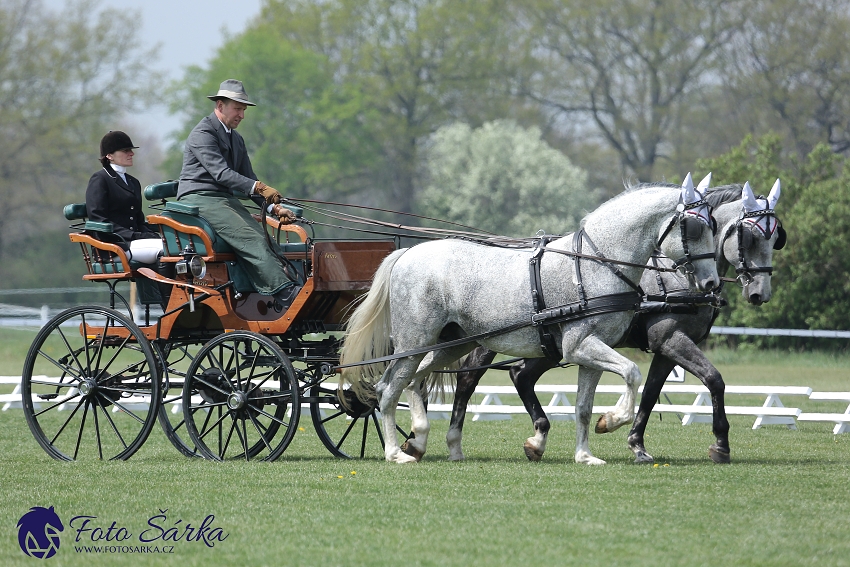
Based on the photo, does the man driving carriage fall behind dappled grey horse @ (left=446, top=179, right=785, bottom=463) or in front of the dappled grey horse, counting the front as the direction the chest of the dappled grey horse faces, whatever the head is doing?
behind

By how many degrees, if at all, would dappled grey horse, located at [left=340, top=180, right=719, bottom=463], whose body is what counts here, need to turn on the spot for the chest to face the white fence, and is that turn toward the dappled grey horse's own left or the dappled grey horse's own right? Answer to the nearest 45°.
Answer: approximately 45° to the dappled grey horse's own left

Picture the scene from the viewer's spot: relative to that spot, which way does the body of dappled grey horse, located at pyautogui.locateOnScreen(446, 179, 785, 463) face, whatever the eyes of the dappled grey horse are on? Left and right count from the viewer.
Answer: facing to the right of the viewer

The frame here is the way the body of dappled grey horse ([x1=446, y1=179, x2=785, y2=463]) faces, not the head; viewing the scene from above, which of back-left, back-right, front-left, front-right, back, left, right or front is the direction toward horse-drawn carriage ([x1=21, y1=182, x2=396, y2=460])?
back

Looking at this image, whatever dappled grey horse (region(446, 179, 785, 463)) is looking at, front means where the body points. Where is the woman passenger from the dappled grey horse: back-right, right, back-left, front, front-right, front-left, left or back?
back

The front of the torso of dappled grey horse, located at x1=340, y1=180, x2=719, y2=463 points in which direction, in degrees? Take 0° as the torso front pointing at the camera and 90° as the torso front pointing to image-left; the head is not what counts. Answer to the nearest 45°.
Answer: approximately 270°

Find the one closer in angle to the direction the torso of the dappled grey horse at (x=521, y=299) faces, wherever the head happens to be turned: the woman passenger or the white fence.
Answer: the white fence

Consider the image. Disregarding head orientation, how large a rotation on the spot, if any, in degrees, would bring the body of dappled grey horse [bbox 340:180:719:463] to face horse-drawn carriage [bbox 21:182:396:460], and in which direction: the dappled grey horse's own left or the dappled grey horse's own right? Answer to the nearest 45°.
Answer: approximately 180°

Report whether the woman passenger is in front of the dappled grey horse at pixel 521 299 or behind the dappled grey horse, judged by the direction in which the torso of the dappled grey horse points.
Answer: behind
